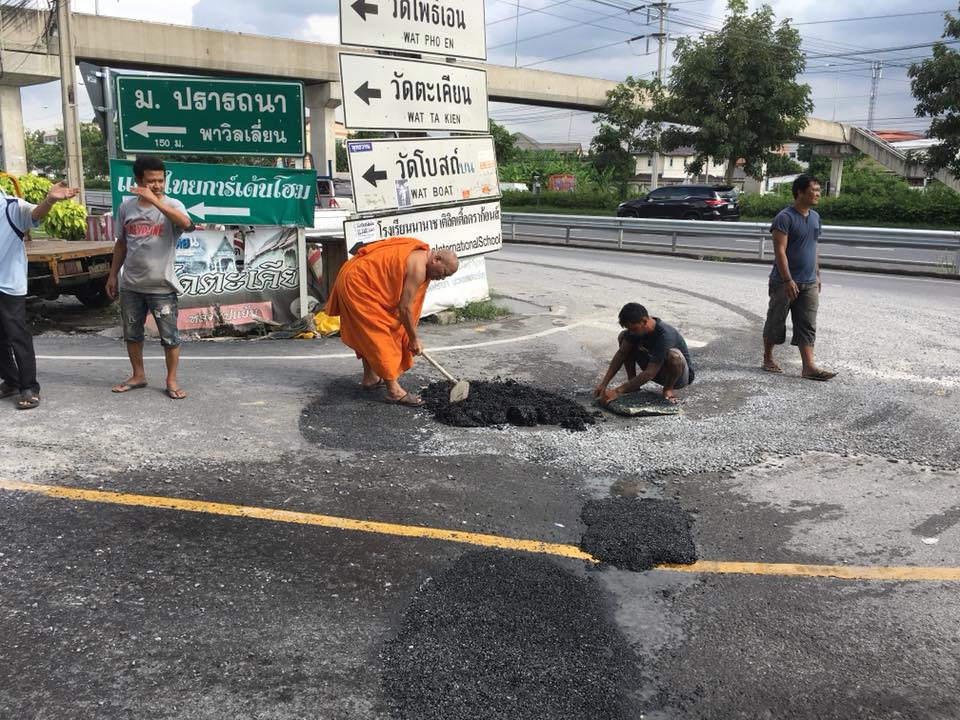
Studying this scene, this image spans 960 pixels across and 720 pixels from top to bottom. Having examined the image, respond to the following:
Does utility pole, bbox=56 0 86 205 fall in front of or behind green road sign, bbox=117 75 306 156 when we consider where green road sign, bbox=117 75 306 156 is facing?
behind

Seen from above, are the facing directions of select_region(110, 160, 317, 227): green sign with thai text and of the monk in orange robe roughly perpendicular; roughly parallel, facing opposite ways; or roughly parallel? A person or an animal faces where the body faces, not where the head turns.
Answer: roughly perpendicular

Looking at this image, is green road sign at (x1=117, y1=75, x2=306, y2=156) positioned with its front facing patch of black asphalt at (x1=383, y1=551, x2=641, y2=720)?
yes

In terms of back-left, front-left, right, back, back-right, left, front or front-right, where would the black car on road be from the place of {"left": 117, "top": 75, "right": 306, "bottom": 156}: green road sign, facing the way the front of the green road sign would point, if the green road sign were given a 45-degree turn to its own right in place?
back

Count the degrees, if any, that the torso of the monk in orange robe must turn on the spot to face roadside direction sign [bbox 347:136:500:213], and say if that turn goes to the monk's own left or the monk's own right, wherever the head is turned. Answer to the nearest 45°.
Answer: approximately 90° to the monk's own left

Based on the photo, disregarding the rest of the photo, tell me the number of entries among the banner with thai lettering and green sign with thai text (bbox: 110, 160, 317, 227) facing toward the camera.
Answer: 2

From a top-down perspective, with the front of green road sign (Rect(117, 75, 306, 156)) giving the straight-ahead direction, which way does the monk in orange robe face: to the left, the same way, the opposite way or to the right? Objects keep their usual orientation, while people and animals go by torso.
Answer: to the left

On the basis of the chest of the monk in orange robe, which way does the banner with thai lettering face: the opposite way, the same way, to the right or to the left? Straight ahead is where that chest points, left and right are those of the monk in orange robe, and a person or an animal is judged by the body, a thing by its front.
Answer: to the right

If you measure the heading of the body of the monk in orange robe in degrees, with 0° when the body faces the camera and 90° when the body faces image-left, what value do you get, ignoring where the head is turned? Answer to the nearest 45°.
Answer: approximately 270°
